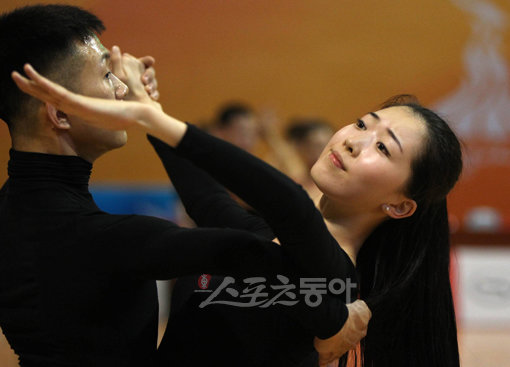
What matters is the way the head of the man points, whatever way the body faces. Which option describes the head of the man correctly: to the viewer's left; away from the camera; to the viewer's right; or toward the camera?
to the viewer's right

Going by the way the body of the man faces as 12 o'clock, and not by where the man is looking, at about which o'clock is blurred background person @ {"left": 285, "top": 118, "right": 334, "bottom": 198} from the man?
The blurred background person is roughly at 11 o'clock from the man.

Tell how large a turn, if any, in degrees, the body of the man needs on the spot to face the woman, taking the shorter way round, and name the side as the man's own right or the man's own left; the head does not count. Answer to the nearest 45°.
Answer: approximately 45° to the man's own right

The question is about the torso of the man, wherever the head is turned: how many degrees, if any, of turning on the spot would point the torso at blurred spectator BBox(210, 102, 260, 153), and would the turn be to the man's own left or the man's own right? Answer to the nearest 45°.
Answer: approximately 45° to the man's own left

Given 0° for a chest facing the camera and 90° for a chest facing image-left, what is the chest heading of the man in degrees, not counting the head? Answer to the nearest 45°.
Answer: approximately 225°
